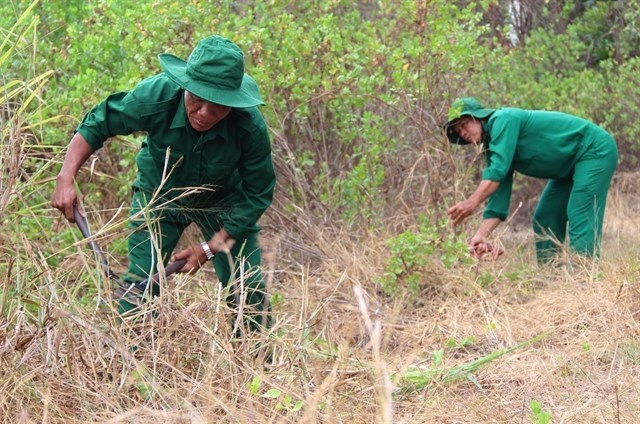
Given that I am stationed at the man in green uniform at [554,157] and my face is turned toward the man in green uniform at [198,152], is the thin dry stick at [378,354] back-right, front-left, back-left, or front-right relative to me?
front-left

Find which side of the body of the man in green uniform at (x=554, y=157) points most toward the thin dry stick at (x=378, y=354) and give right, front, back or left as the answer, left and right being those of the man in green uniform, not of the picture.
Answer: left

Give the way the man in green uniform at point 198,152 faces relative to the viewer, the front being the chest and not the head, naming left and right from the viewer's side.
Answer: facing the viewer

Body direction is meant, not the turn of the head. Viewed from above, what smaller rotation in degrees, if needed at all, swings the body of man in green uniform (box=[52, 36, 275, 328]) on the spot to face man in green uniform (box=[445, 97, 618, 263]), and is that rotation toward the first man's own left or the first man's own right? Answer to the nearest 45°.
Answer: approximately 135° to the first man's own left

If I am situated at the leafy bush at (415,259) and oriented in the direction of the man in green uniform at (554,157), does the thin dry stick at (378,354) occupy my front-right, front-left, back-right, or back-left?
back-right

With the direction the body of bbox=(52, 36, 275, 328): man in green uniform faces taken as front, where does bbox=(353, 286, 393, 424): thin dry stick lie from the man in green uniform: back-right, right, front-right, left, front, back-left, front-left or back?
front

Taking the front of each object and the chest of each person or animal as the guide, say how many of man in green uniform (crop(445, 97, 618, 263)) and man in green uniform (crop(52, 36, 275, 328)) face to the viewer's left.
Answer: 1

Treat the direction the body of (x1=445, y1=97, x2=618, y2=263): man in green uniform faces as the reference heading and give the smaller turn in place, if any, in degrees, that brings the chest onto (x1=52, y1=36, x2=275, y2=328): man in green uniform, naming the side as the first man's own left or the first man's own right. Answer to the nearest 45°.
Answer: approximately 45° to the first man's own left

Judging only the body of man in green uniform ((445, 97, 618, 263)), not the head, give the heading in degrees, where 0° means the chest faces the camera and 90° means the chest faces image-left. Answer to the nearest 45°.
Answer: approximately 90°

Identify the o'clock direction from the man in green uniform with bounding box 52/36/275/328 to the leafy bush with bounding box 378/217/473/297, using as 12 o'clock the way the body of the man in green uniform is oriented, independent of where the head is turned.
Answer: The leafy bush is roughly at 8 o'clock from the man in green uniform.

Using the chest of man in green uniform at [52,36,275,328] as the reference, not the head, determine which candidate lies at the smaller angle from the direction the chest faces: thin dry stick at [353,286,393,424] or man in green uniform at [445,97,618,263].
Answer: the thin dry stick

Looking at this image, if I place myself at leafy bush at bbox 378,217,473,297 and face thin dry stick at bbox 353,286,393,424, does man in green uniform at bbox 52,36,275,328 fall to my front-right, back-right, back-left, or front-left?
front-right
